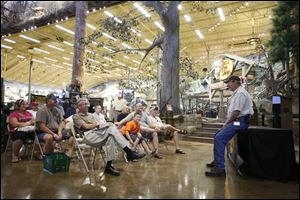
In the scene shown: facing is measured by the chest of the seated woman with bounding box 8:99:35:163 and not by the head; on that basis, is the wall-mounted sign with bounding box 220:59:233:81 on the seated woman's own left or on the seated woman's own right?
on the seated woman's own left

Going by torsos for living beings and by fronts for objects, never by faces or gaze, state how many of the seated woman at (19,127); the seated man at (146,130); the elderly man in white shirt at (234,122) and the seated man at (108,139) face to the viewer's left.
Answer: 1

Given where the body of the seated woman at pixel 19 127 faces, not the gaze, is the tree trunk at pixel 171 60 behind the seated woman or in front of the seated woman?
in front

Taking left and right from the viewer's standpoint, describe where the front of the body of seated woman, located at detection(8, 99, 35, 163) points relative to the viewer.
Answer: facing the viewer and to the right of the viewer

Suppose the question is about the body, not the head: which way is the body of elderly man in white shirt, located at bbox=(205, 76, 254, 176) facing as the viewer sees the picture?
to the viewer's left

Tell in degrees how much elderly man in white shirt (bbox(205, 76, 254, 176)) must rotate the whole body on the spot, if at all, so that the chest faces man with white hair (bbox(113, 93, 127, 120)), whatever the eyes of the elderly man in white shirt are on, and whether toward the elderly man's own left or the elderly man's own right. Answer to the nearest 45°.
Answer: approximately 45° to the elderly man's own right

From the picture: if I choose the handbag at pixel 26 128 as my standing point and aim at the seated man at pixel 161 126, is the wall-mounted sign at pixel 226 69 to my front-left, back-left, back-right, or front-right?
front-left

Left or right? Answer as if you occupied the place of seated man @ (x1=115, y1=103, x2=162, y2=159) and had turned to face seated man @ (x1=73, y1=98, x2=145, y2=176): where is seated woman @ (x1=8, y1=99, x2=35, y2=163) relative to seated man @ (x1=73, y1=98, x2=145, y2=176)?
right

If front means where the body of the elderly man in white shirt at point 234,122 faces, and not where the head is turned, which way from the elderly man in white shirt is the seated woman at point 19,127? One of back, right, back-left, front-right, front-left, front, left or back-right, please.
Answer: front

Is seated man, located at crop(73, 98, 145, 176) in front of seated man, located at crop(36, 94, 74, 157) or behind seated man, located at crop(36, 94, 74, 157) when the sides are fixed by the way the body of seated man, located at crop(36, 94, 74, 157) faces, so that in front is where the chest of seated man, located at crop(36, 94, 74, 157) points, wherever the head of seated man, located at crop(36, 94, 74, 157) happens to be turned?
in front
